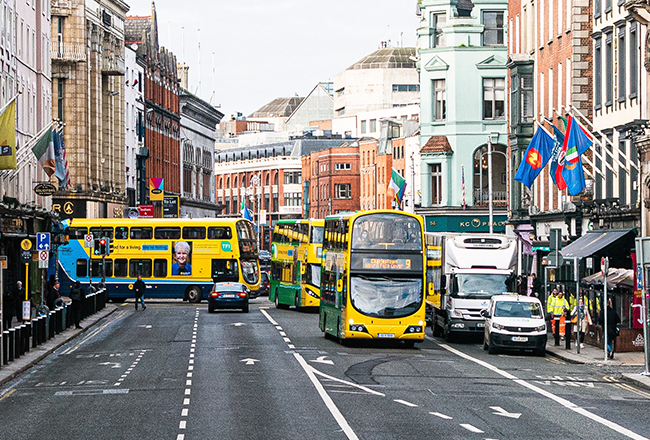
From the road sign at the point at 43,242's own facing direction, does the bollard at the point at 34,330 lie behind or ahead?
ahead

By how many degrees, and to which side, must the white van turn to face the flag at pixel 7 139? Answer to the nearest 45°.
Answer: approximately 90° to its right

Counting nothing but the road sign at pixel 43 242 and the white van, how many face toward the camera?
2

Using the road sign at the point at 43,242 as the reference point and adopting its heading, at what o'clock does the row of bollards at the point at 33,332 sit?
The row of bollards is roughly at 12 o'clock from the road sign.

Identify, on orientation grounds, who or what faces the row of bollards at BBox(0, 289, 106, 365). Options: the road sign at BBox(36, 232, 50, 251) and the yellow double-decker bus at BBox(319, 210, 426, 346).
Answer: the road sign

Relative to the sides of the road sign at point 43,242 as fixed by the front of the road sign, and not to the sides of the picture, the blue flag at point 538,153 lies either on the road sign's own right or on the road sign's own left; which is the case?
on the road sign's own left

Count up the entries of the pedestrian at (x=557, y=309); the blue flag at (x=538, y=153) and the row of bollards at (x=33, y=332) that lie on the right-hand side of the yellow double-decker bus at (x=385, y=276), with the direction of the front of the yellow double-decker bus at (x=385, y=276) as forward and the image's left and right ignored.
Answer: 1

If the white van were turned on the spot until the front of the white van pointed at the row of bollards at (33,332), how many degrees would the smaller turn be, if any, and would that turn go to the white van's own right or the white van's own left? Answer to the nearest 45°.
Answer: approximately 90° to the white van's own right

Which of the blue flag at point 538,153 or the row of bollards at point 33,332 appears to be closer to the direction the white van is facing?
the row of bollards
